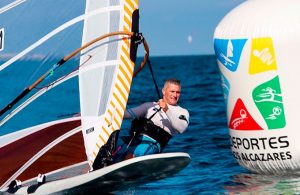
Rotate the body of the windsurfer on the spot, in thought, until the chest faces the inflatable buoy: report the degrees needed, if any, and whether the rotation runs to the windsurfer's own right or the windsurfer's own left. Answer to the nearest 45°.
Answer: approximately 135° to the windsurfer's own left

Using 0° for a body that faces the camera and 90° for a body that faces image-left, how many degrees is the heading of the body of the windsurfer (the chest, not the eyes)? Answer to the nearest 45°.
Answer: approximately 45°

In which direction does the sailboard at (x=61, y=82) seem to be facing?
to the viewer's right
